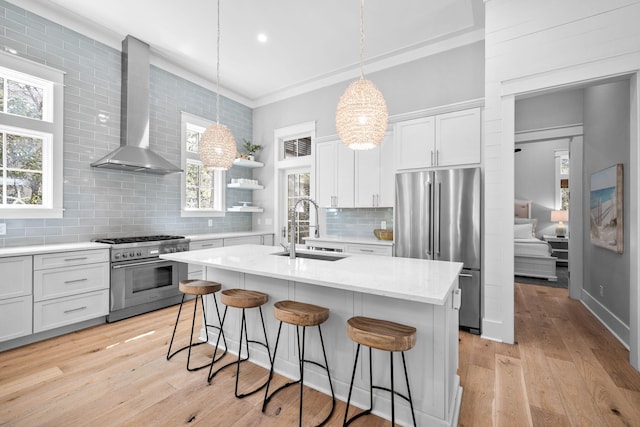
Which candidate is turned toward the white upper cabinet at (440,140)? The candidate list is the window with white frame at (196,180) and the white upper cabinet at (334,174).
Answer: the window with white frame

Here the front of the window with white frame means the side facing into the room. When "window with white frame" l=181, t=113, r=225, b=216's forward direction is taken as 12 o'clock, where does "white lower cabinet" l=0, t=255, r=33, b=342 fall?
The white lower cabinet is roughly at 3 o'clock from the window with white frame.

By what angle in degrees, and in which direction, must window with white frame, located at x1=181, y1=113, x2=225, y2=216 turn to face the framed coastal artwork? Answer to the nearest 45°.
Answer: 0° — it already faces it

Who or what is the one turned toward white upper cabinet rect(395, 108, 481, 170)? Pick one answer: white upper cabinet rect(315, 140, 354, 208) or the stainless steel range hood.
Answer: the stainless steel range hood

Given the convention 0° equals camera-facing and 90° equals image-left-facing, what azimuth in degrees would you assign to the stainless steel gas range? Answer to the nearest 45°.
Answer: approximately 315°

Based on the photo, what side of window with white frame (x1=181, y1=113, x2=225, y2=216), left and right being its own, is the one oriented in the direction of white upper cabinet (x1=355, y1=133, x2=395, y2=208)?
front

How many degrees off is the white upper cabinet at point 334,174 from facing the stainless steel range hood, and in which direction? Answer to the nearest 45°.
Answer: approximately 45° to its right

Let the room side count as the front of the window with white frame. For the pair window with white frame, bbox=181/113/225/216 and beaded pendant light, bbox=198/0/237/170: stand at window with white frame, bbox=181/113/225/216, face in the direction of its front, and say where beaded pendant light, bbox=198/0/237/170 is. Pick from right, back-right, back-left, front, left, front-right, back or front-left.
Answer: front-right

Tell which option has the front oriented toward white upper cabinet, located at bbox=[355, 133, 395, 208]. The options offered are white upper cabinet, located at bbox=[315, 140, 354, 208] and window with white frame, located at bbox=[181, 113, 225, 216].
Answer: the window with white frame

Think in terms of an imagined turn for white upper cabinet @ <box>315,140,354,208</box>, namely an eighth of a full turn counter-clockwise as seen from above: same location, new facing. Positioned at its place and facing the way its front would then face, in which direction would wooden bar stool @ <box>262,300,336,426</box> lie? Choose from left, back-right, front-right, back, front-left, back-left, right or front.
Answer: front

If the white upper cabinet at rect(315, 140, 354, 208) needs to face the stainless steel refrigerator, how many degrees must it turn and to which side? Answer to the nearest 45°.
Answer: approximately 90° to its left

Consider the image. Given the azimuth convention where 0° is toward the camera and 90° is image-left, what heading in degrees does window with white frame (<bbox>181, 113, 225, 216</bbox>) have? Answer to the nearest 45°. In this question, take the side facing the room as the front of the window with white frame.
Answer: approximately 315°

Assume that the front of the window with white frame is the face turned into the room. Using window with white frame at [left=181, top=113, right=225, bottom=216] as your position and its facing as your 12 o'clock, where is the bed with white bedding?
The bed with white bedding is roughly at 11 o'clock from the window with white frame.

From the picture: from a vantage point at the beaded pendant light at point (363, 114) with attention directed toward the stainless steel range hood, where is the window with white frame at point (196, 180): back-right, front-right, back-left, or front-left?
front-right

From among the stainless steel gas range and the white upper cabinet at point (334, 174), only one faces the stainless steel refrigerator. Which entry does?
the stainless steel gas range

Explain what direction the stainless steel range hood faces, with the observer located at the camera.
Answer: facing the viewer and to the right of the viewer
